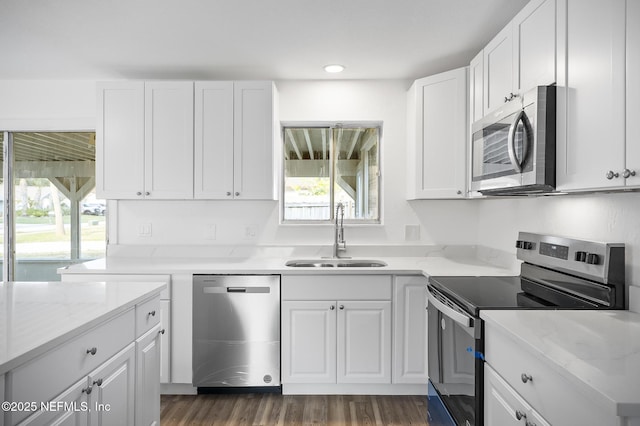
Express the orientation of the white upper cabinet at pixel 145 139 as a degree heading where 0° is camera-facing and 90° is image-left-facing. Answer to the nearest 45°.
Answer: approximately 0°

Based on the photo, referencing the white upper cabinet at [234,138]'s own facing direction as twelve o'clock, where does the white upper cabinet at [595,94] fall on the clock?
the white upper cabinet at [595,94] is roughly at 11 o'clock from the white upper cabinet at [234,138].

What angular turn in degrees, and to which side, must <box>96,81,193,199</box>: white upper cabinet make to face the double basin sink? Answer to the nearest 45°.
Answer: approximately 90° to its left

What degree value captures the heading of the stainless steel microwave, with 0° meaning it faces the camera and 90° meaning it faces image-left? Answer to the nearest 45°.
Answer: approximately 45°

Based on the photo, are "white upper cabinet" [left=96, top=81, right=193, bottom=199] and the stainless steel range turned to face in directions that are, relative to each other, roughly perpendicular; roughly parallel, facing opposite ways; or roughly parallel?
roughly perpendicular

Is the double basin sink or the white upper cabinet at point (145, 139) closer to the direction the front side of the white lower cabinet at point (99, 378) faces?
the double basin sink

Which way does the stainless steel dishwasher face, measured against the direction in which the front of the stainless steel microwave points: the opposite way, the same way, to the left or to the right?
to the left

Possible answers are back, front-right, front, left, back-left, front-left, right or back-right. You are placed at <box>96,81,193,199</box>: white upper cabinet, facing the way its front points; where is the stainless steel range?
front-left
